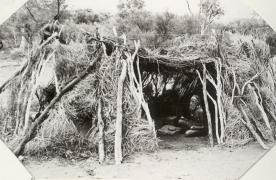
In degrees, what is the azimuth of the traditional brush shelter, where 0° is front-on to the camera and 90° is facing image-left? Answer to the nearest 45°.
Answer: approximately 0°
